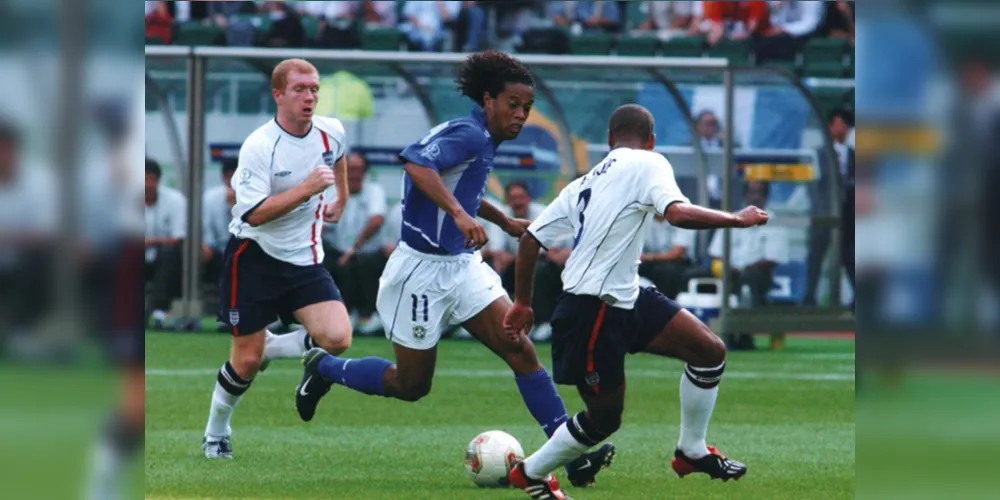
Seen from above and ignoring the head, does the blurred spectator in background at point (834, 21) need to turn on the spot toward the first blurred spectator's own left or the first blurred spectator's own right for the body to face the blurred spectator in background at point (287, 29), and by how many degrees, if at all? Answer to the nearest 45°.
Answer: approximately 90° to the first blurred spectator's own right

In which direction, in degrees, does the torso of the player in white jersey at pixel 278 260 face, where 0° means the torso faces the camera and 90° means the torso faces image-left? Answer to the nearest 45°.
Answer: approximately 315°

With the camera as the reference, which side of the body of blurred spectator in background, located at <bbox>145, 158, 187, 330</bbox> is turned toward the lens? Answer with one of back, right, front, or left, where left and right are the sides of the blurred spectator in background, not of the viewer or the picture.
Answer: front

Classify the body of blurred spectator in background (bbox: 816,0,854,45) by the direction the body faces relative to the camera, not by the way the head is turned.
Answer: toward the camera

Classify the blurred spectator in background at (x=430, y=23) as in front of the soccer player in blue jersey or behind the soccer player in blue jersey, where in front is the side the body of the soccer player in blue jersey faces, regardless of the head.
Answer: behind

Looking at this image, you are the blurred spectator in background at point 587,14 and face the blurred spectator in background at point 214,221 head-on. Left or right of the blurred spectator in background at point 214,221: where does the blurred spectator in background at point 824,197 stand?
left

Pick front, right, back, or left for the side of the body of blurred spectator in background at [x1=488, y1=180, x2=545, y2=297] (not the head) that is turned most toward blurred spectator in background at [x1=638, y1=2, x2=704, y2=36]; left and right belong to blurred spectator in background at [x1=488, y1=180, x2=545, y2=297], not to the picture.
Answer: back

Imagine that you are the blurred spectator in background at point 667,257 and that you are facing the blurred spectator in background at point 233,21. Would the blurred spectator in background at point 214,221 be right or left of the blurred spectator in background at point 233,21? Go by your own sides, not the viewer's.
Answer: left

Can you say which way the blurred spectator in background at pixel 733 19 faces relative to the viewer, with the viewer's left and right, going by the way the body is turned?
facing the viewer

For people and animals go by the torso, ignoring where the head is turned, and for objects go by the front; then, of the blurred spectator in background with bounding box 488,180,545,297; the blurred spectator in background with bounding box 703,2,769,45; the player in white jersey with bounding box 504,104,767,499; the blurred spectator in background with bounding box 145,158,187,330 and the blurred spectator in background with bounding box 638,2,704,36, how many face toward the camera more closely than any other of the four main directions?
4

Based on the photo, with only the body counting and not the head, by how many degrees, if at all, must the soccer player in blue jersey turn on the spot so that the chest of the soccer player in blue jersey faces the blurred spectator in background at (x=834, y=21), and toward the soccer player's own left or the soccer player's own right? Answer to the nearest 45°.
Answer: approximately 135° to the soccer player's own left

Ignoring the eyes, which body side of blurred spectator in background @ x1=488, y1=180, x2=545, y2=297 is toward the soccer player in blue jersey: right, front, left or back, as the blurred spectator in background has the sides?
front

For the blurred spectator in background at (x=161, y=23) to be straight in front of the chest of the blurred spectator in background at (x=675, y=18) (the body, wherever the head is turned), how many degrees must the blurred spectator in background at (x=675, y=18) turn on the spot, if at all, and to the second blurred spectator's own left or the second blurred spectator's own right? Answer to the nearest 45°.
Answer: approximately 45° to the second blurred spectator's own right

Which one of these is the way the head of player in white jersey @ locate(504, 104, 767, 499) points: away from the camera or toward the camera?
away from the camera
